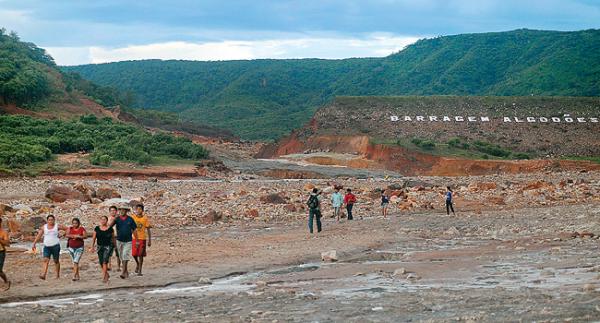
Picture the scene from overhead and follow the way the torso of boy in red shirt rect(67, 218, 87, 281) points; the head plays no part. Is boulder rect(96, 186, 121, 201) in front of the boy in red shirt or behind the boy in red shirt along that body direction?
behind

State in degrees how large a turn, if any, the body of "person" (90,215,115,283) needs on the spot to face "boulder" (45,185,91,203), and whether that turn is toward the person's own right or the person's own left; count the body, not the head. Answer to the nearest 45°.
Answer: approximately 180°

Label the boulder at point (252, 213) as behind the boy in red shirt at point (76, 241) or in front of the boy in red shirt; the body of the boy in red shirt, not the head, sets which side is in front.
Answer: behind

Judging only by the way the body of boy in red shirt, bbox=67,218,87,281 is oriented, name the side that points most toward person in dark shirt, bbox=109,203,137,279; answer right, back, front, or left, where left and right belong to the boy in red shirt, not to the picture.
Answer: left

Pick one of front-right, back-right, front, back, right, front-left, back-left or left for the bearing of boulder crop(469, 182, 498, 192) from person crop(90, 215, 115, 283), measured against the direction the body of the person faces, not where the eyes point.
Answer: back-left

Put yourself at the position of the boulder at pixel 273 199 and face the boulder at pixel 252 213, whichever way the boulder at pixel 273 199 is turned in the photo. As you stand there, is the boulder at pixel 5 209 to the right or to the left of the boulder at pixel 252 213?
right

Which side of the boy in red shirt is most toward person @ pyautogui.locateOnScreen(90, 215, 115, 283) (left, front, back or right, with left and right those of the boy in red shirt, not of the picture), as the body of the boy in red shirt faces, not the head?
left

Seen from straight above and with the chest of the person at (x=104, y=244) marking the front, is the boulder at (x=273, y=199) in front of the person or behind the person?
behind

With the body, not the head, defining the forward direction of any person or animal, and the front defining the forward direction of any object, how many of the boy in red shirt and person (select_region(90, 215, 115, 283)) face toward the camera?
2

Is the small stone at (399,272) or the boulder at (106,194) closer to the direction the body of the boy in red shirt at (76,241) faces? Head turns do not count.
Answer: the small stone

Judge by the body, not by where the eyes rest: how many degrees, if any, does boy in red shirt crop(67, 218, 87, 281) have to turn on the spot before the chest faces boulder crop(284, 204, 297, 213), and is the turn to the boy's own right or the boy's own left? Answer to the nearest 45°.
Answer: approximately 135° to the boy's own left
